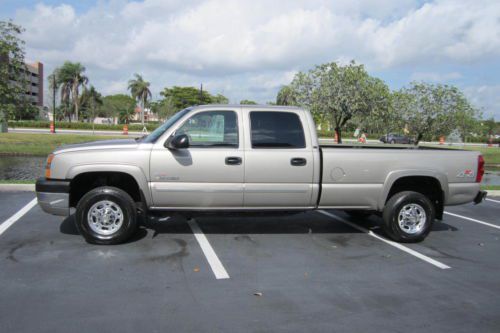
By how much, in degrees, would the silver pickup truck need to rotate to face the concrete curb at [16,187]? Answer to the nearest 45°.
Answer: approximately 45° to its right

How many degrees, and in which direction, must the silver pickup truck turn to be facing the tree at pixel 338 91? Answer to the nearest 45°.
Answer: approximately 90° to its right

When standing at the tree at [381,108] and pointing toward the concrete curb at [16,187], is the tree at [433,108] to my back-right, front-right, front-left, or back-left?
back-left

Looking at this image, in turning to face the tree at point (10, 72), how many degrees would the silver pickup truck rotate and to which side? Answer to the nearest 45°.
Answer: approximately 45° to its right

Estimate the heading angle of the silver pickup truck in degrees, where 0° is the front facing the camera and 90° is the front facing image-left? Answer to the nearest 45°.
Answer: approximately 90°

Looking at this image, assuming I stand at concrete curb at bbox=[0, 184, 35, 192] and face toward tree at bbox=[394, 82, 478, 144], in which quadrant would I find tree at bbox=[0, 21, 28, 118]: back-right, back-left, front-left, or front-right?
front-left

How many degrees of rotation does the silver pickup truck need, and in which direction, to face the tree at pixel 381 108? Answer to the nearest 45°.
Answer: approximately 90° to its right
